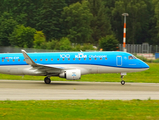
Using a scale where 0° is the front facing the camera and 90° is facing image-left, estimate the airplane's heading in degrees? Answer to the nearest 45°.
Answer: approximately 270°
